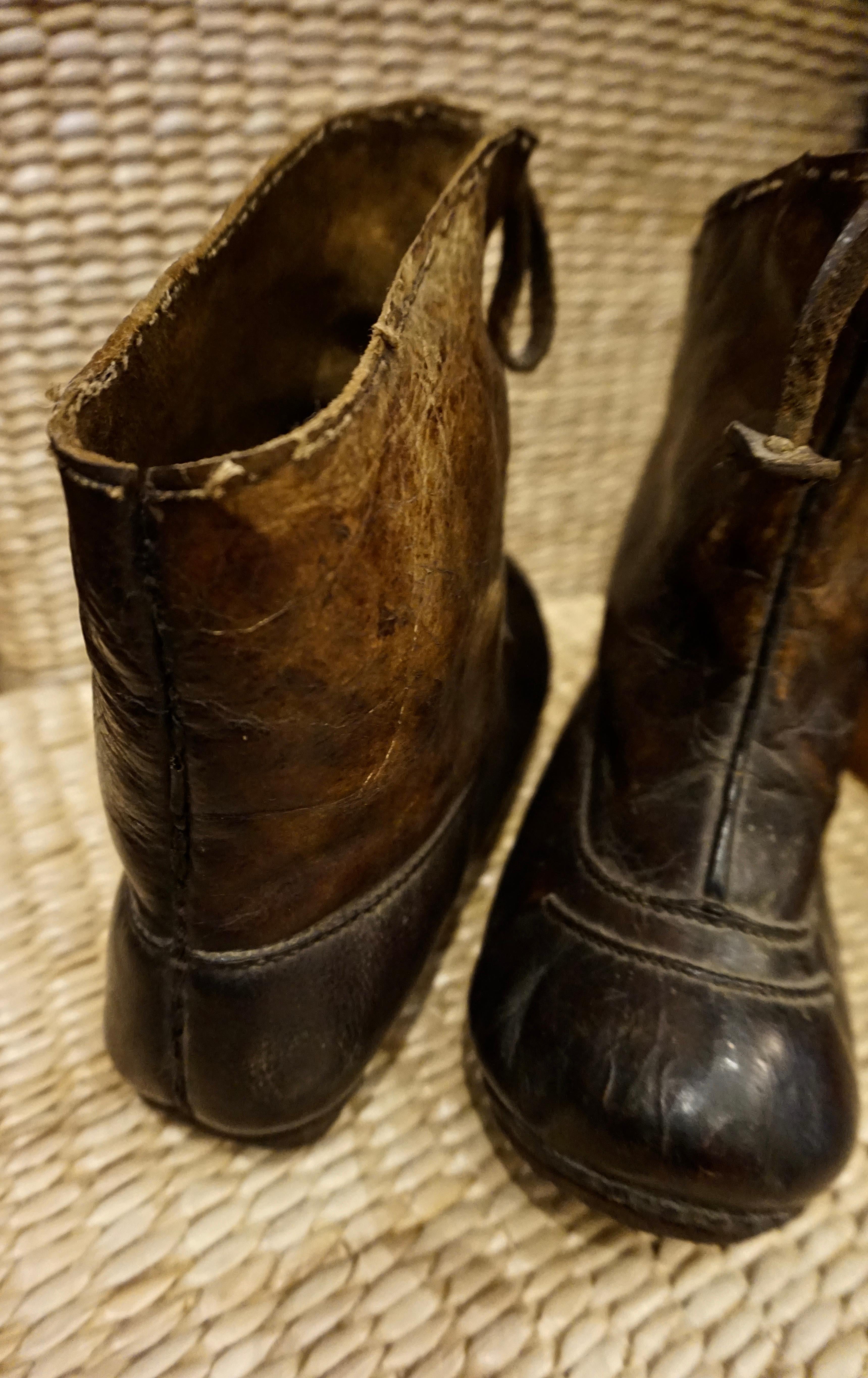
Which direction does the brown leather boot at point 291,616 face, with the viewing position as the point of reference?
facing away from the viewer and to the right of the viewer
